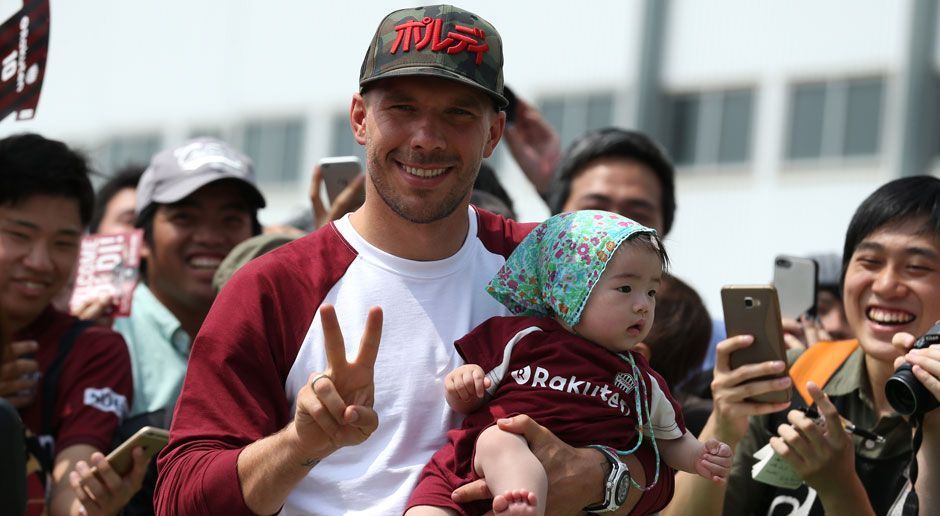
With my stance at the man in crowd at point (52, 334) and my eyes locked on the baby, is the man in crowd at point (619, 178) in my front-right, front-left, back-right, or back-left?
front-left

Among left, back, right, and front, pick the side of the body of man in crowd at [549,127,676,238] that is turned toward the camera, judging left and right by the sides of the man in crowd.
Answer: front

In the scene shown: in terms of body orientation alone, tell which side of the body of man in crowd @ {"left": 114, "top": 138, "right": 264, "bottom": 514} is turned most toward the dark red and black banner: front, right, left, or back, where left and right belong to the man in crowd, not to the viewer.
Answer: right

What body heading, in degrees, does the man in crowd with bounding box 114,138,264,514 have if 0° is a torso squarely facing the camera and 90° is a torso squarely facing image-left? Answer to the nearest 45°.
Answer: approximately 315°

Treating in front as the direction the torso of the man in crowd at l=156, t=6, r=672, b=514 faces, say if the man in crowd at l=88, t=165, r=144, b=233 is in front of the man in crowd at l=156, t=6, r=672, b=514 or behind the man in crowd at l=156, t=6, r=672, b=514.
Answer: behind

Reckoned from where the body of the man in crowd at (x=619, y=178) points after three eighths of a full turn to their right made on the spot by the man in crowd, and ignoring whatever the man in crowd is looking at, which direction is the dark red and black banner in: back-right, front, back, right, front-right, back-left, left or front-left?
left

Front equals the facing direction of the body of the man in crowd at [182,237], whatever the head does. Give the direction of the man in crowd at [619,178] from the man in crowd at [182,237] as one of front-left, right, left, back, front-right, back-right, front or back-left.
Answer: front-left

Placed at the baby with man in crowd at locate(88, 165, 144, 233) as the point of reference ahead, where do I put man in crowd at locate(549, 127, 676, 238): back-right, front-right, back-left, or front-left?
front-right

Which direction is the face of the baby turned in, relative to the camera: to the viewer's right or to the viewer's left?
to the viewer's right

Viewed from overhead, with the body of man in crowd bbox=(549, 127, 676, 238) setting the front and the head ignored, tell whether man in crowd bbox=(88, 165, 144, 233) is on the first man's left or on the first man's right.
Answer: on the first man's right

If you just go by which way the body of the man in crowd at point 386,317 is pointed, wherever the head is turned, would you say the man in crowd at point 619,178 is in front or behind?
behind

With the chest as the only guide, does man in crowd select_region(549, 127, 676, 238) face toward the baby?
yes

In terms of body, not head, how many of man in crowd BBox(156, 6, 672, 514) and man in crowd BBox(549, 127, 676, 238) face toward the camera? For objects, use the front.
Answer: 2

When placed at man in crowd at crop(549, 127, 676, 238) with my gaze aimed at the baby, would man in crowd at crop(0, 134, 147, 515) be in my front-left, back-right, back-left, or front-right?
front-right

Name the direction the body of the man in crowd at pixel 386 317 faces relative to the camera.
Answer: toward the camera
